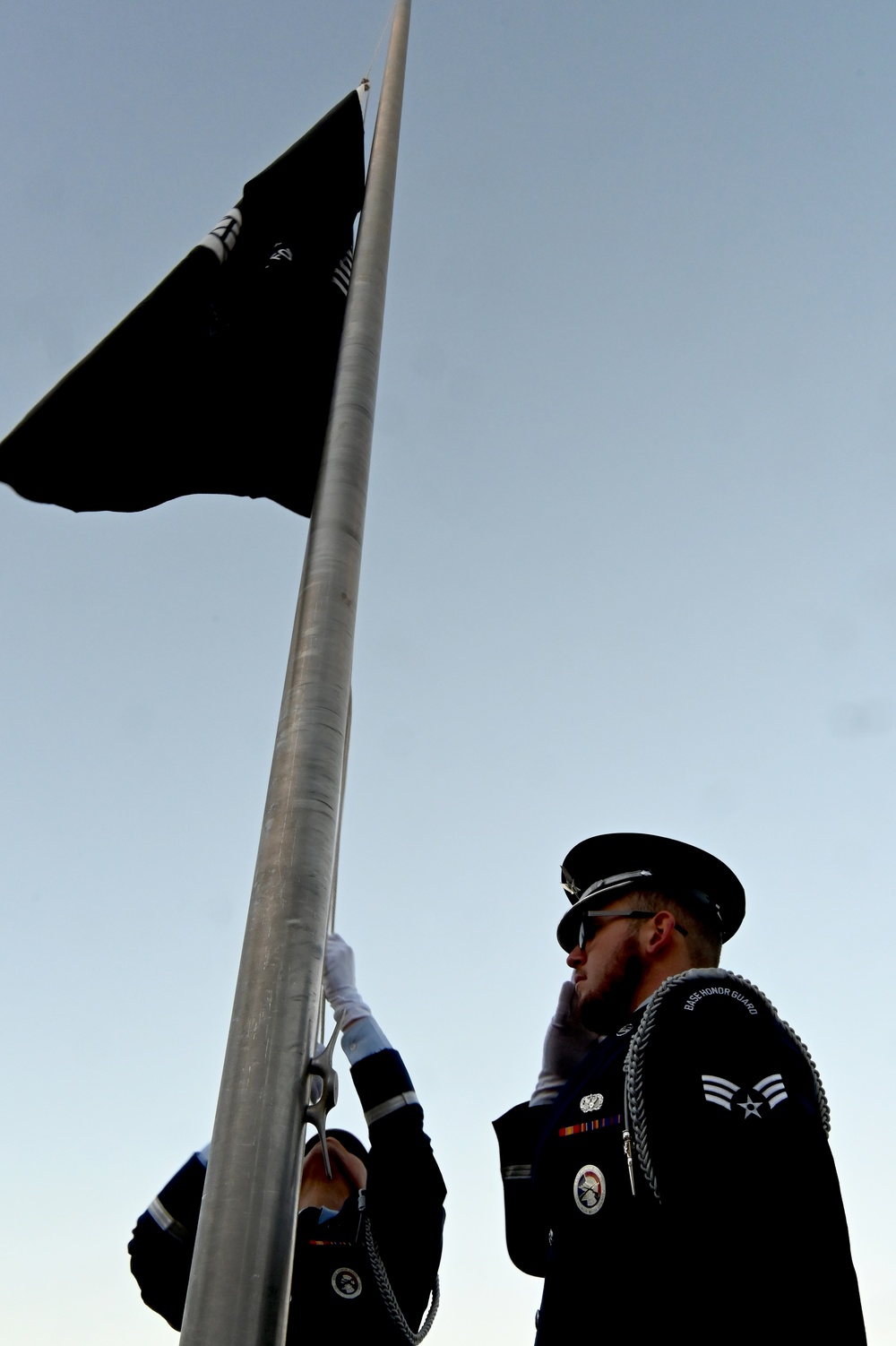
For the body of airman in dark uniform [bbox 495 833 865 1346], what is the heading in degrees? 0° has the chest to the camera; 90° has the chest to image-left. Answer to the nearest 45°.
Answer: approximately 45°

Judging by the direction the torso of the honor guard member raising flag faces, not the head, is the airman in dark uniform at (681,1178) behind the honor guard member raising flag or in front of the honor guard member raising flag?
in front

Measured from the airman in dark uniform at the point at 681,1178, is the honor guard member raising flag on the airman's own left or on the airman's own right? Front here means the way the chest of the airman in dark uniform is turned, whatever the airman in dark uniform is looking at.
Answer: on the airman's own right

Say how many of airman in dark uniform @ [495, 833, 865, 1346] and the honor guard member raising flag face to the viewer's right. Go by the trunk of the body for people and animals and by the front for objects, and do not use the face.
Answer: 0

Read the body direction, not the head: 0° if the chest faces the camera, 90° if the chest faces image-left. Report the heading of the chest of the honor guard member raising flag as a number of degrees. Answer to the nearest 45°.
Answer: approximately 0°

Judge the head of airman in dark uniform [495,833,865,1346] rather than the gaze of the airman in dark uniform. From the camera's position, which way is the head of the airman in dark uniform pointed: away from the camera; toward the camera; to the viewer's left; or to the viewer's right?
to the viewer's left
